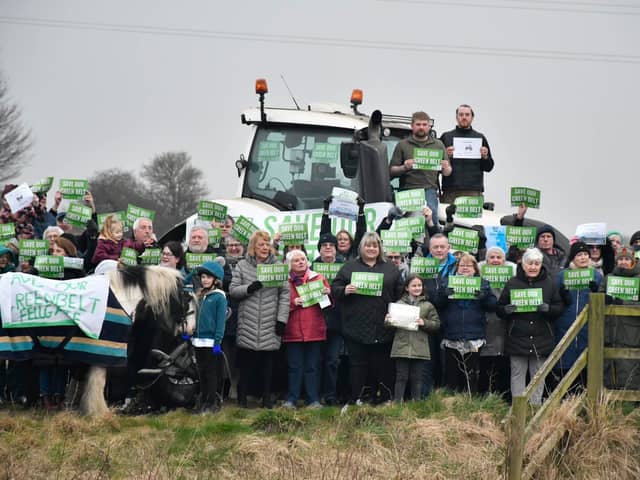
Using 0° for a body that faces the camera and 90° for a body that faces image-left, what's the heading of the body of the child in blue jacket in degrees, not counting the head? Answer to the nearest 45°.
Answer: approximately 45°

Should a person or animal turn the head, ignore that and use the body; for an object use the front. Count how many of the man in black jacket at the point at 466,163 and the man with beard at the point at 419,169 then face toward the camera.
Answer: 2

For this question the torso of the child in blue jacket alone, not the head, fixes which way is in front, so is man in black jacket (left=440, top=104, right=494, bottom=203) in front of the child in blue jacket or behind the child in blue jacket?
behind

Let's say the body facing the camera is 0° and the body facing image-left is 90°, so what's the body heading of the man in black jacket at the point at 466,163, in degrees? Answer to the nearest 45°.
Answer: approximately 0°

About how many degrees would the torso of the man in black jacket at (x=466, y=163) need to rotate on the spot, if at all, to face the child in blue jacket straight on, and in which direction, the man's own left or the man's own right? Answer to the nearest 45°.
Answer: approximately 45° to the man's own right

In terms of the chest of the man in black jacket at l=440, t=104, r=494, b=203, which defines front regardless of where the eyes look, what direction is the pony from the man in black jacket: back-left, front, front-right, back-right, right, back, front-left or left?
front-right

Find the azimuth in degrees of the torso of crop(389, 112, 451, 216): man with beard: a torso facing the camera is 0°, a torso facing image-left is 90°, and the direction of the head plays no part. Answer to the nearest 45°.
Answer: approximately 0°

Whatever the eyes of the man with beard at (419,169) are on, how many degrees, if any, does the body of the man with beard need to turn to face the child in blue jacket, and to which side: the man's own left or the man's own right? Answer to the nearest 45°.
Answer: approximately 45° to the man's own right

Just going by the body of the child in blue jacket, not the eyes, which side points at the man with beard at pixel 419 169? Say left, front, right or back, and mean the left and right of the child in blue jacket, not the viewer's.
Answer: back

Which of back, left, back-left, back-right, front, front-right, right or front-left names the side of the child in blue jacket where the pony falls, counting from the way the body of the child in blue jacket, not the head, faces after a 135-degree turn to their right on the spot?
left
